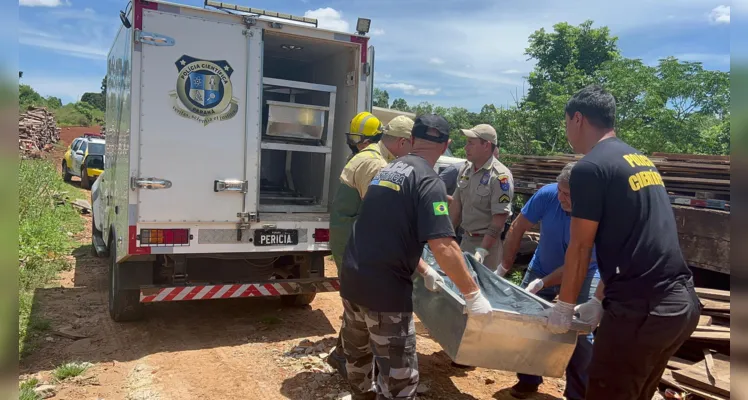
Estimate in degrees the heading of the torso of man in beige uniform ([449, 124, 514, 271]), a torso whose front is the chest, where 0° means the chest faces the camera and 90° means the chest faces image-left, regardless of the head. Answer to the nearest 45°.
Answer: approximately 45°

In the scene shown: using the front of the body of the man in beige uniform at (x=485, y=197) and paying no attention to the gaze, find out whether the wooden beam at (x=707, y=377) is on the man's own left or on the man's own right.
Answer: on the man's own left

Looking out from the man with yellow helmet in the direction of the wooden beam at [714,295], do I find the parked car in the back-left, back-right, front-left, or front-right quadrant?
back-left

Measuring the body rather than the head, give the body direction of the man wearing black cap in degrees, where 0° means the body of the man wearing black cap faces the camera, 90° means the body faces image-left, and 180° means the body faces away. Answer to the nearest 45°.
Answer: approximately 225°

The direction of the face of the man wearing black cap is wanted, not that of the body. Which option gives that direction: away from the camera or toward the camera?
away from the camera

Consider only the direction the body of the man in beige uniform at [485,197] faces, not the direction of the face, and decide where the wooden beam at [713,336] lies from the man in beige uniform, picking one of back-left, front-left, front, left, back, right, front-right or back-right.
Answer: back-left

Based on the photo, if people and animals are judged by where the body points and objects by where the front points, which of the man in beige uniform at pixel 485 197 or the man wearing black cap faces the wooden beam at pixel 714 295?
the man wearing black cap

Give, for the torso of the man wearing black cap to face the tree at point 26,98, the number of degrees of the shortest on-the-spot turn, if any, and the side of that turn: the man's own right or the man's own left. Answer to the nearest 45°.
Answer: approximately 90° to the man's own left

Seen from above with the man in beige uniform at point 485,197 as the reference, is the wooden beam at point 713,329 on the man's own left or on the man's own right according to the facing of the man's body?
on the man's own left

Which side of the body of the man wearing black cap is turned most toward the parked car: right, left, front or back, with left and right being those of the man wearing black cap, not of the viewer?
left

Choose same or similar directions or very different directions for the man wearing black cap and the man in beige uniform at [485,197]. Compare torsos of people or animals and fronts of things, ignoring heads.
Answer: very different directions
